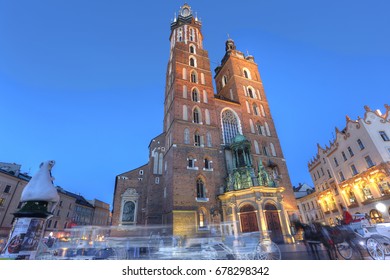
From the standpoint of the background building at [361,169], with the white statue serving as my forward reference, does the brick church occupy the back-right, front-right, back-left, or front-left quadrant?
front-right

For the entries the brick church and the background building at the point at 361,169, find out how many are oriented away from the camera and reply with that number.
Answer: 0

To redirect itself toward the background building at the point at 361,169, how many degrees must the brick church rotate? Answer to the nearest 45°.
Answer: approximately 45° to its left

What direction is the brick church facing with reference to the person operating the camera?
facing the viewer and to the right of the viewer

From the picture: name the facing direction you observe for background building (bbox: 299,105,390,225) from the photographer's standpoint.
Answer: facing the viewer and to the left of the viewer

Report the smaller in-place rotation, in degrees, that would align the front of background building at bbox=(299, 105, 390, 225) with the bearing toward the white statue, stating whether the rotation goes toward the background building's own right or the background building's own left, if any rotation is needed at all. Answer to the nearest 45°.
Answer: approximately 45° to the background building's own left

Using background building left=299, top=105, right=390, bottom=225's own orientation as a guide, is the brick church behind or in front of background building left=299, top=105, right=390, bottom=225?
in front

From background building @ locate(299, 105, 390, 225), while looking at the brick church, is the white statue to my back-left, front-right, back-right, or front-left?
front-left
